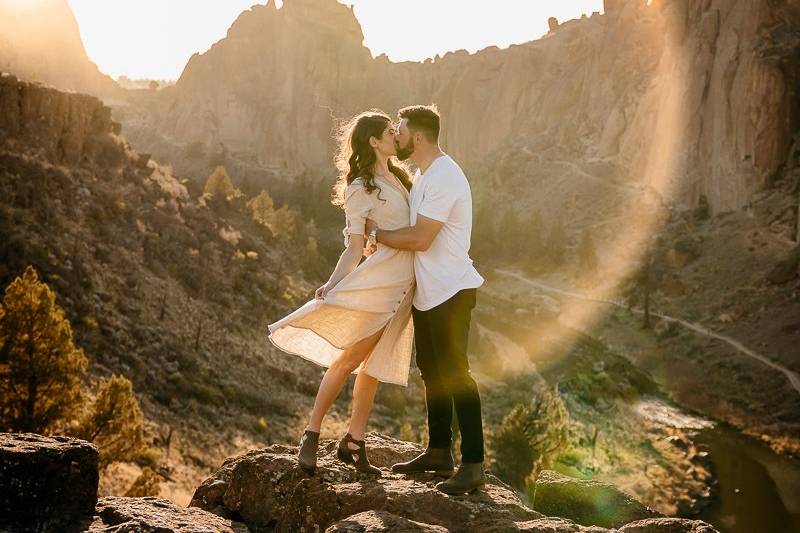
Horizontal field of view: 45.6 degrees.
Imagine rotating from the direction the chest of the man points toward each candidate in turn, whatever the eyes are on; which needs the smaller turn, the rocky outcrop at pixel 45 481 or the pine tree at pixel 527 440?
the rocky outcrop

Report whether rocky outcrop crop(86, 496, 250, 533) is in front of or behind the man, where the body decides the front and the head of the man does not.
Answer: in front

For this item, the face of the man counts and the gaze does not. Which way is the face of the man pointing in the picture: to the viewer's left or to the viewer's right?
to the viewer's left

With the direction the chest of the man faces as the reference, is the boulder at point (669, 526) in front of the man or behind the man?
behind

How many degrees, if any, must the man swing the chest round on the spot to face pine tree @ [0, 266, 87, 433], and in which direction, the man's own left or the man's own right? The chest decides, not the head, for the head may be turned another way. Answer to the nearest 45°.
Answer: approximately 45° to the man's own right

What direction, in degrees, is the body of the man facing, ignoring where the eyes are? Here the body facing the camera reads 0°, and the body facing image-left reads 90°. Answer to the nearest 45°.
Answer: approximately 90°

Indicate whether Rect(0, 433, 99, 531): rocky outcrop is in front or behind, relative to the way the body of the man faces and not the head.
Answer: in front

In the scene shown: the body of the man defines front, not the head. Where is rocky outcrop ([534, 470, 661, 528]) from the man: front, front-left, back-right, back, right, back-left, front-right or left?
back-right

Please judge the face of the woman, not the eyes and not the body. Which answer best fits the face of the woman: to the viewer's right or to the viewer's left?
to the viewer's right
